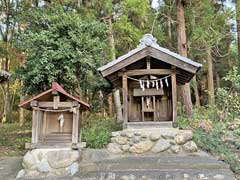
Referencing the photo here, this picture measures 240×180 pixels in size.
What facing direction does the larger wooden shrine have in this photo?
toward the camera

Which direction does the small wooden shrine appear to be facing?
toward the camera

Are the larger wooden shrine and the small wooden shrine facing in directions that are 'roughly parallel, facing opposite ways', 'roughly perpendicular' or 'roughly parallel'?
roughly parallel

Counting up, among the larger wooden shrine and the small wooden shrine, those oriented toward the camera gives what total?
2

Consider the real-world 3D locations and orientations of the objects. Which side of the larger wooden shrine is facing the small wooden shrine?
right

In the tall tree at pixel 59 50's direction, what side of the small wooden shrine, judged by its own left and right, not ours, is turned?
back

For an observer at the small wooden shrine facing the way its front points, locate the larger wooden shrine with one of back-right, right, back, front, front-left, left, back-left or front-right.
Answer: left

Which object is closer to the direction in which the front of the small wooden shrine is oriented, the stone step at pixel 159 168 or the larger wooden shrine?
the stone step

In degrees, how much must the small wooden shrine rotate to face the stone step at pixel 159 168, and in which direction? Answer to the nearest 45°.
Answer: approximately 45° to its left

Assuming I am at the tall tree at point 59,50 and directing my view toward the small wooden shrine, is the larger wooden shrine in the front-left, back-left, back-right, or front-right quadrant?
front-left

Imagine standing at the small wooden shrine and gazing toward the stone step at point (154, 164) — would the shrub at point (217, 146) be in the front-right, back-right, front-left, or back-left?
front-left

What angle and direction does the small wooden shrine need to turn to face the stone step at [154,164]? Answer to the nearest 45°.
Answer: approximately 45° to its left
